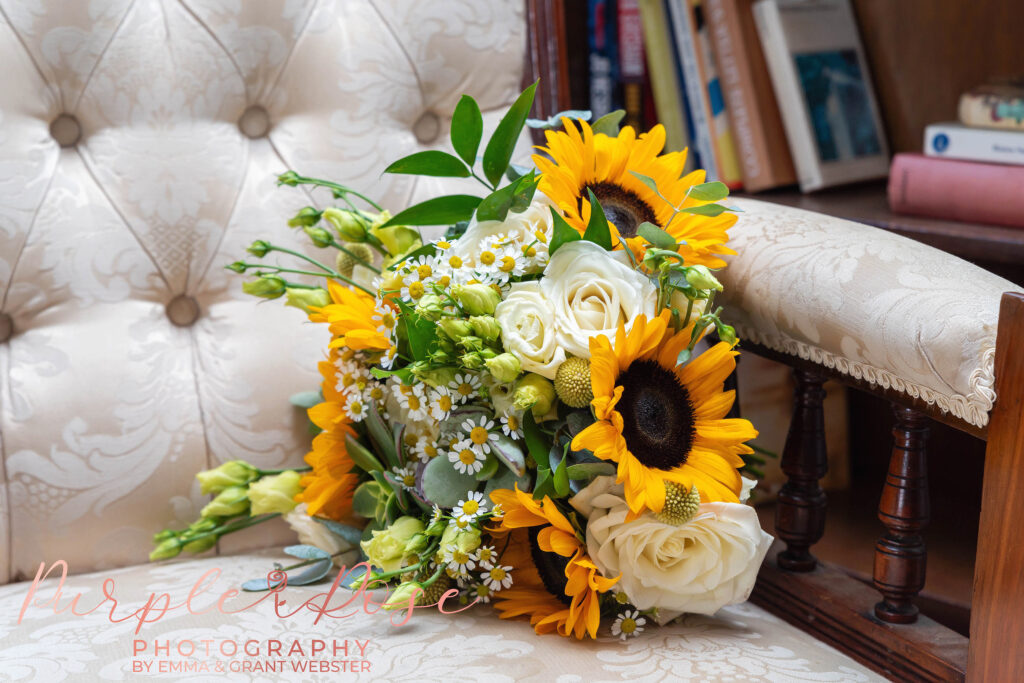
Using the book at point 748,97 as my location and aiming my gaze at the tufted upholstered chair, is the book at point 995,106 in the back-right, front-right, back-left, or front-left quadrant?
back-left

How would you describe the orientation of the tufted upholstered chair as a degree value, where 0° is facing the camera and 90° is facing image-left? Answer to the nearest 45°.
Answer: approximately 315°

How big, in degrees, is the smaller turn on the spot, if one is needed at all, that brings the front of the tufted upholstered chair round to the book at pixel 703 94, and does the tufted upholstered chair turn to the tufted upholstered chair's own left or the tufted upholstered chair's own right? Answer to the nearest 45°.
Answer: approximately 90° to the tufted upholstered chair's own left

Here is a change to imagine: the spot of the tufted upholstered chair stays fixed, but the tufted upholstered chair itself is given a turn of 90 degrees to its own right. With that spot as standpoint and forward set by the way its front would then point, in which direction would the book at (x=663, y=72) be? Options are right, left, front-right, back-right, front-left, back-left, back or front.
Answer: back

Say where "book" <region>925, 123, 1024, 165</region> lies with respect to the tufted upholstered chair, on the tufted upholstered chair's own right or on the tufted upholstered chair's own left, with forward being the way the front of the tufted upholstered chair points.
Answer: on the tufted upholstered chair's own left

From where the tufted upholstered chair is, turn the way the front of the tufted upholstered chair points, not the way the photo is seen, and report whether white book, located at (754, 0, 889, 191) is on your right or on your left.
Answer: on your left

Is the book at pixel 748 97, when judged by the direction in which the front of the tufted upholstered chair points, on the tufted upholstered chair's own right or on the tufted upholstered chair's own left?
on the tufted upholstered chair's own left
